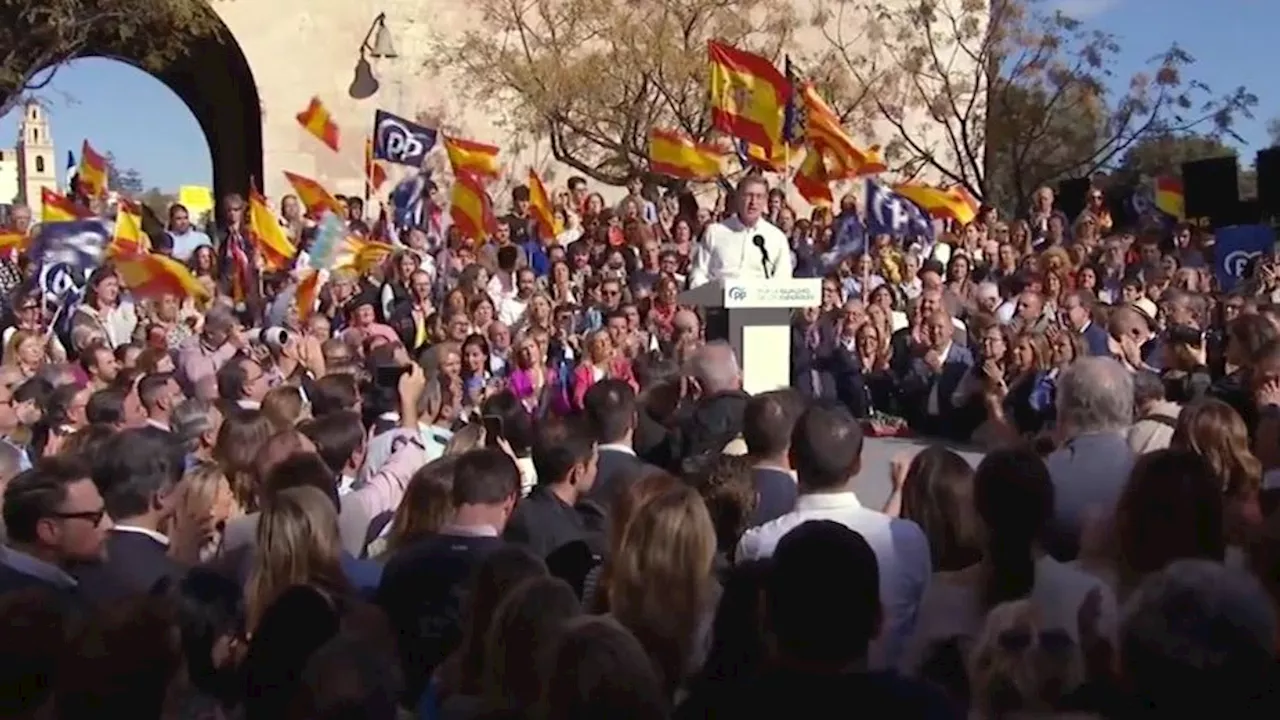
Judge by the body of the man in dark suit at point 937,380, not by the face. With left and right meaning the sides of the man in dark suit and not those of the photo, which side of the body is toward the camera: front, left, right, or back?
front

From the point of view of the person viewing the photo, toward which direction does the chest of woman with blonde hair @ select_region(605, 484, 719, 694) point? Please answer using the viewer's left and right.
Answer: facing away from the viewer

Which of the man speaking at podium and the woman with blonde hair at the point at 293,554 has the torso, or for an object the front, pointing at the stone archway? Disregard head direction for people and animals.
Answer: the woman with blonde hair

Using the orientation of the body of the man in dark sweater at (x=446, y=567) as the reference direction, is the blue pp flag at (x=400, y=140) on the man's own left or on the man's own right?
on the man's own left

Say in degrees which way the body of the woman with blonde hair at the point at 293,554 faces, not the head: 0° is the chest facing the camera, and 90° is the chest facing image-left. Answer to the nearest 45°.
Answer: approximately 180°

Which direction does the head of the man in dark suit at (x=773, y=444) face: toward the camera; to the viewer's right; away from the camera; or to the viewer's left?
away from the camera

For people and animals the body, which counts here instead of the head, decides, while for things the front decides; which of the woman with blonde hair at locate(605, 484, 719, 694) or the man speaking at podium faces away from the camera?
the woman with blonde hair

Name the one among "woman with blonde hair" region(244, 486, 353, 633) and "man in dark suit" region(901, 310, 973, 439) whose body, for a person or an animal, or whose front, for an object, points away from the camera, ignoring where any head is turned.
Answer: the woman with blonde hair

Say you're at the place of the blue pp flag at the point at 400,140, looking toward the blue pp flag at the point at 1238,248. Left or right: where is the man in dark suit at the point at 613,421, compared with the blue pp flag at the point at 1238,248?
right

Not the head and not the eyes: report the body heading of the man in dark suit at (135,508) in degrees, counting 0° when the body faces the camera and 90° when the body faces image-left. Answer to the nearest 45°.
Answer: approximately 225°

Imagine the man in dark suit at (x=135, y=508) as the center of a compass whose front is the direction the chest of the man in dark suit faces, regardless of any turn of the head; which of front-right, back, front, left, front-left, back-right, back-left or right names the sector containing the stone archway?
front-left

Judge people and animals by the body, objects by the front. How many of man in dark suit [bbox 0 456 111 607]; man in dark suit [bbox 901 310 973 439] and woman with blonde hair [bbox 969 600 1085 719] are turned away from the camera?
1

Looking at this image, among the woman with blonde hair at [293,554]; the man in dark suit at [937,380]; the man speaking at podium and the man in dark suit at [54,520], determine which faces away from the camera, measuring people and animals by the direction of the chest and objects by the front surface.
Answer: the woman with blonde hair

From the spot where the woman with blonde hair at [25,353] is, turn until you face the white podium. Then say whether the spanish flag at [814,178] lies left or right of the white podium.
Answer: left
